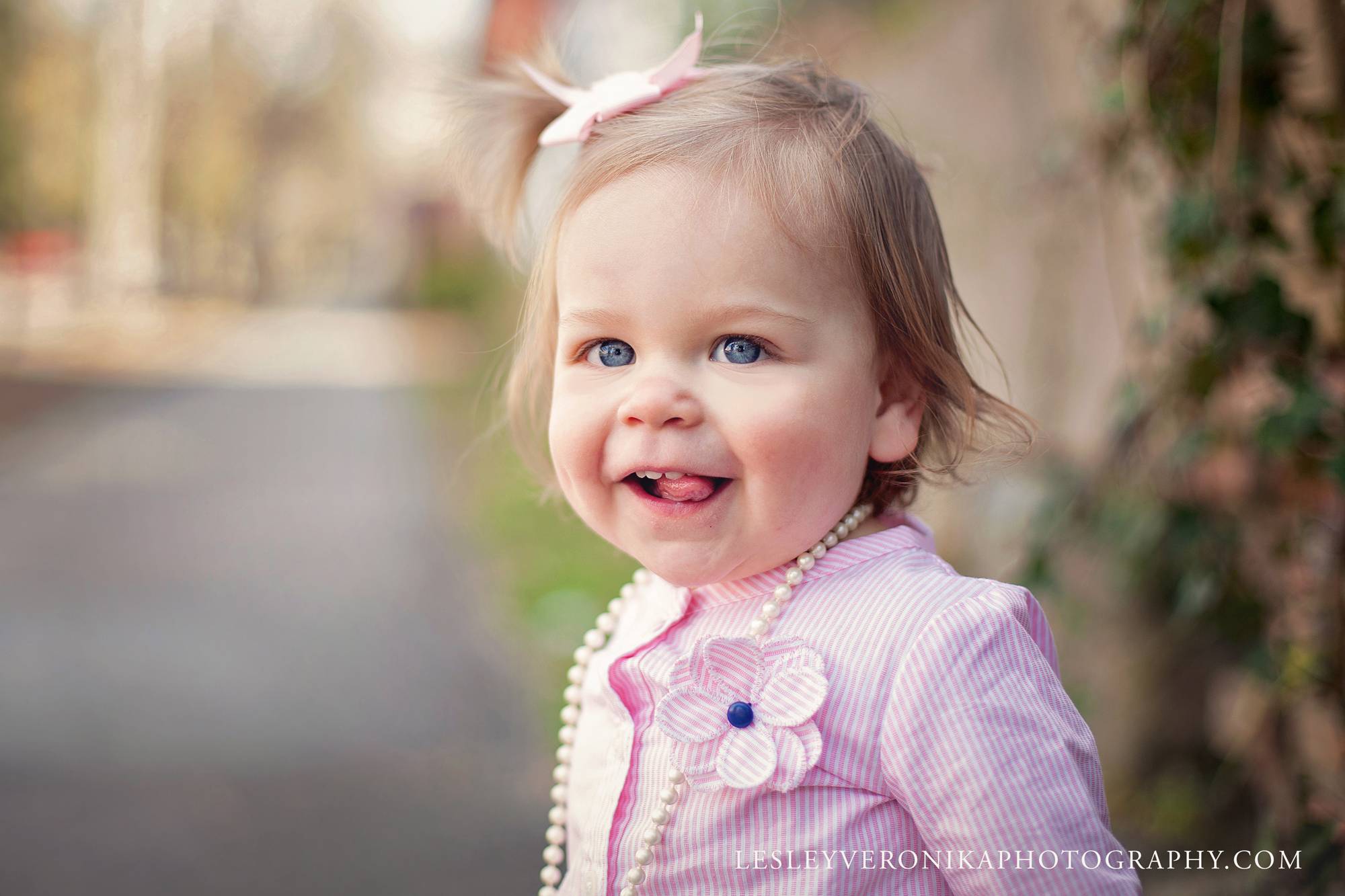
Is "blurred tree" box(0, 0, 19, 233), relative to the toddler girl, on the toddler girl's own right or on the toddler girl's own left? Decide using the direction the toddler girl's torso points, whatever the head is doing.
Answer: on the toddler girl's own right

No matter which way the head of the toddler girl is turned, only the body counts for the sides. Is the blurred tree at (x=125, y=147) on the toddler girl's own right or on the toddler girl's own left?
on the toddler girl's own right

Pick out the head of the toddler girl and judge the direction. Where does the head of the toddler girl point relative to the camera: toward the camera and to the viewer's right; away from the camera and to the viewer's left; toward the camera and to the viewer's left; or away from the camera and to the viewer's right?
toward the camera and to the viewer's left
